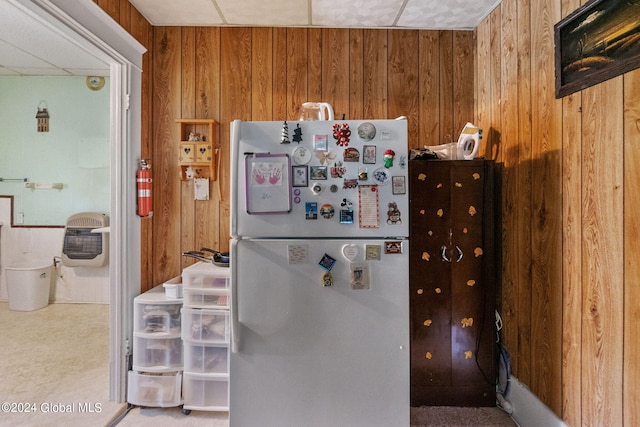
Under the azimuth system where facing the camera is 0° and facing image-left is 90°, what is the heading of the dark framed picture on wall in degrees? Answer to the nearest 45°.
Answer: approximately 45°

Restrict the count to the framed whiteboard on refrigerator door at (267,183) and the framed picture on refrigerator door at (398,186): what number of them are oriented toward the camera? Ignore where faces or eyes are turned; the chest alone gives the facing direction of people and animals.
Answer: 2

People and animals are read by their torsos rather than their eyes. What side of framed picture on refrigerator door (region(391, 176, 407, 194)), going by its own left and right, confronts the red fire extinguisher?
right
